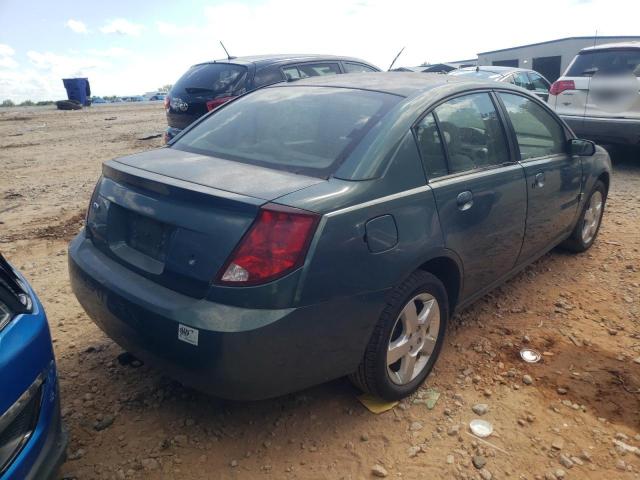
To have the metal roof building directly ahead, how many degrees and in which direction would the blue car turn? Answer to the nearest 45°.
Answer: approximately 90° to its left

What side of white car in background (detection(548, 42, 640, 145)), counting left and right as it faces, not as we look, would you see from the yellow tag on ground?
back

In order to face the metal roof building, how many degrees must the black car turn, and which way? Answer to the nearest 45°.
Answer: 0° — it already faces it

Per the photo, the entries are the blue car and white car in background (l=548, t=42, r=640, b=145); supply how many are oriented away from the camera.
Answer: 1

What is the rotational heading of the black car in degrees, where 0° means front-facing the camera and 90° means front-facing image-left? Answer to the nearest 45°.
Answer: approximately 225°

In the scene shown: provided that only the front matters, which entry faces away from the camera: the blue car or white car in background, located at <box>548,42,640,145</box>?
the white car in background

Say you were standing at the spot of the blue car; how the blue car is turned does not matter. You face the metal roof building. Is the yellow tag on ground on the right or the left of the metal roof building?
right

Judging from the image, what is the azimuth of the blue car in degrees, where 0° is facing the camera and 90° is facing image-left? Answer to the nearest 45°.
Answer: approximately 315°

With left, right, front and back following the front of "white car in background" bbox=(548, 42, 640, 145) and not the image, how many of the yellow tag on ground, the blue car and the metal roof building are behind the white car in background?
2

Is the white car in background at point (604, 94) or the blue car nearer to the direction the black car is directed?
the white car in background

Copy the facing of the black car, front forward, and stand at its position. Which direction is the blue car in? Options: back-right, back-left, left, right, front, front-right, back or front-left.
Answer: back-right

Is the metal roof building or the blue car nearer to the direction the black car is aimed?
the metal roof building

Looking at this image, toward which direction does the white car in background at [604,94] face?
away from the camera
